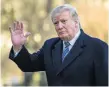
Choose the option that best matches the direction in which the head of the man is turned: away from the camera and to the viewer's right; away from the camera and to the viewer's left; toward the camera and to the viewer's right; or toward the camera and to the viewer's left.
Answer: toward the camera and to the viewer's left

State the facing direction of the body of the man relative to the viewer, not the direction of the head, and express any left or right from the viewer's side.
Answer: facing the viewer and to the left of the viewer
